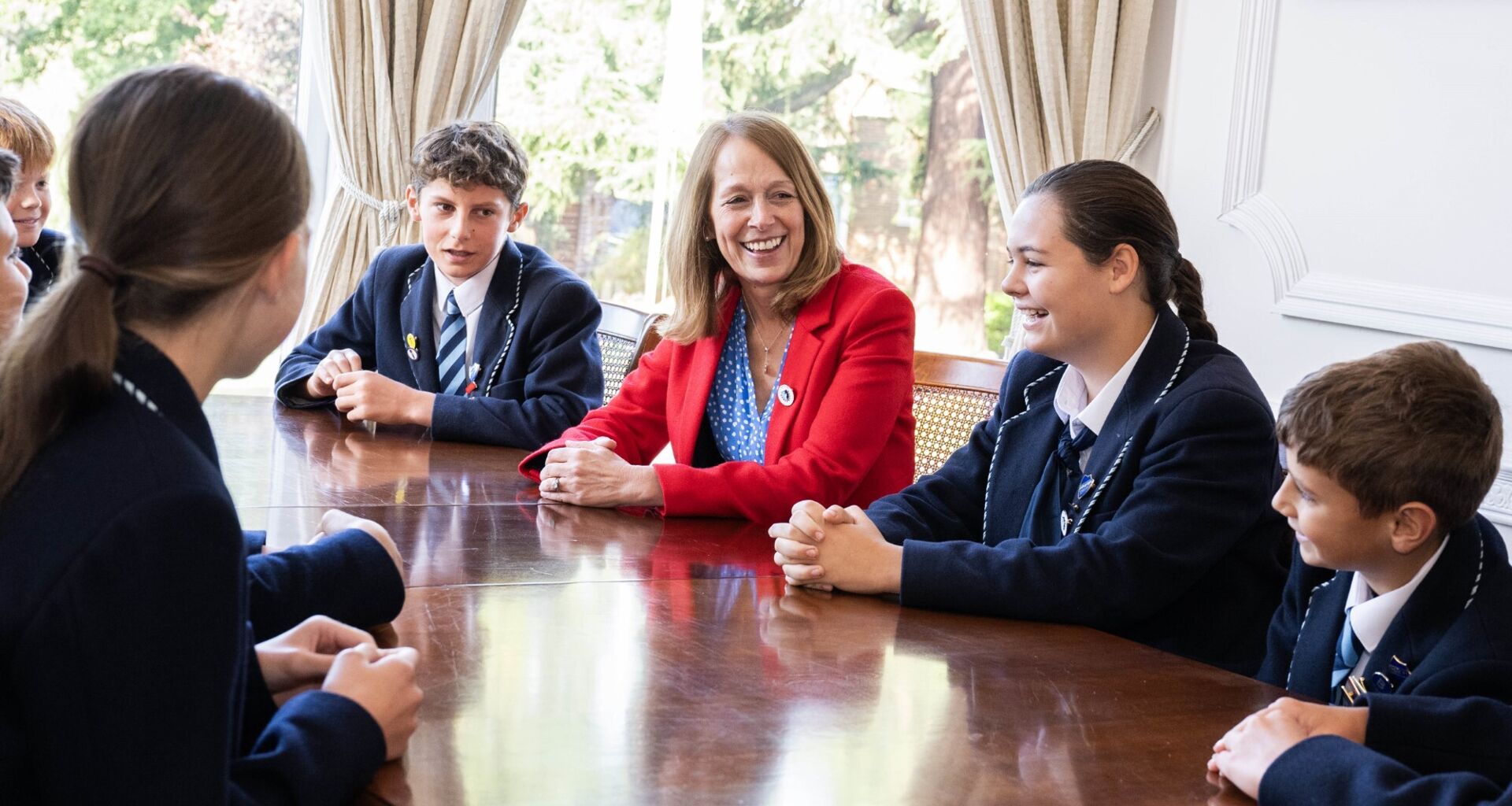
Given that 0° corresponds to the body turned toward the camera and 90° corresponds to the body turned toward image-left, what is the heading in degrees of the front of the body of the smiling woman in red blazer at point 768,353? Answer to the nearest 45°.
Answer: approximately 45°

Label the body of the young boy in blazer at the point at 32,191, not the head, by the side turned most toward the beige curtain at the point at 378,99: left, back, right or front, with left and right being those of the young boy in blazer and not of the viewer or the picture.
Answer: left

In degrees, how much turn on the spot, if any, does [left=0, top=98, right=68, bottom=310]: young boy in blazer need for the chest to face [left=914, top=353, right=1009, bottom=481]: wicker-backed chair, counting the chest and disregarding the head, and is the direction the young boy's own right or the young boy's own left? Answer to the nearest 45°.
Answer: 0° — they already face it

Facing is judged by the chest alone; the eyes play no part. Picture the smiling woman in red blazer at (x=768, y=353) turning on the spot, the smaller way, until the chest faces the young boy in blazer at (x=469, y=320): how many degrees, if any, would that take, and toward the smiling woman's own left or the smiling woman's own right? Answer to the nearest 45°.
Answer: approximately 90° to the smiling woman's own right

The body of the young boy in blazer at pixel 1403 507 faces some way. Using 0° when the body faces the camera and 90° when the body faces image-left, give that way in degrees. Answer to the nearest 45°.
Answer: approximately 45°

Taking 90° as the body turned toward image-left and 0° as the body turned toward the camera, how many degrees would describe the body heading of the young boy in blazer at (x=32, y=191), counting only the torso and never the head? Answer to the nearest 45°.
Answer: approximately 315°

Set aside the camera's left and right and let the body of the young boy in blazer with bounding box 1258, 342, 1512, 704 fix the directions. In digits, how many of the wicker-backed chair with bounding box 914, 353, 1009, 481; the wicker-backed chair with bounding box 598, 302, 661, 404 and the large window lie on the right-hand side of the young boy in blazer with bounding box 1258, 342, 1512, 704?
3
